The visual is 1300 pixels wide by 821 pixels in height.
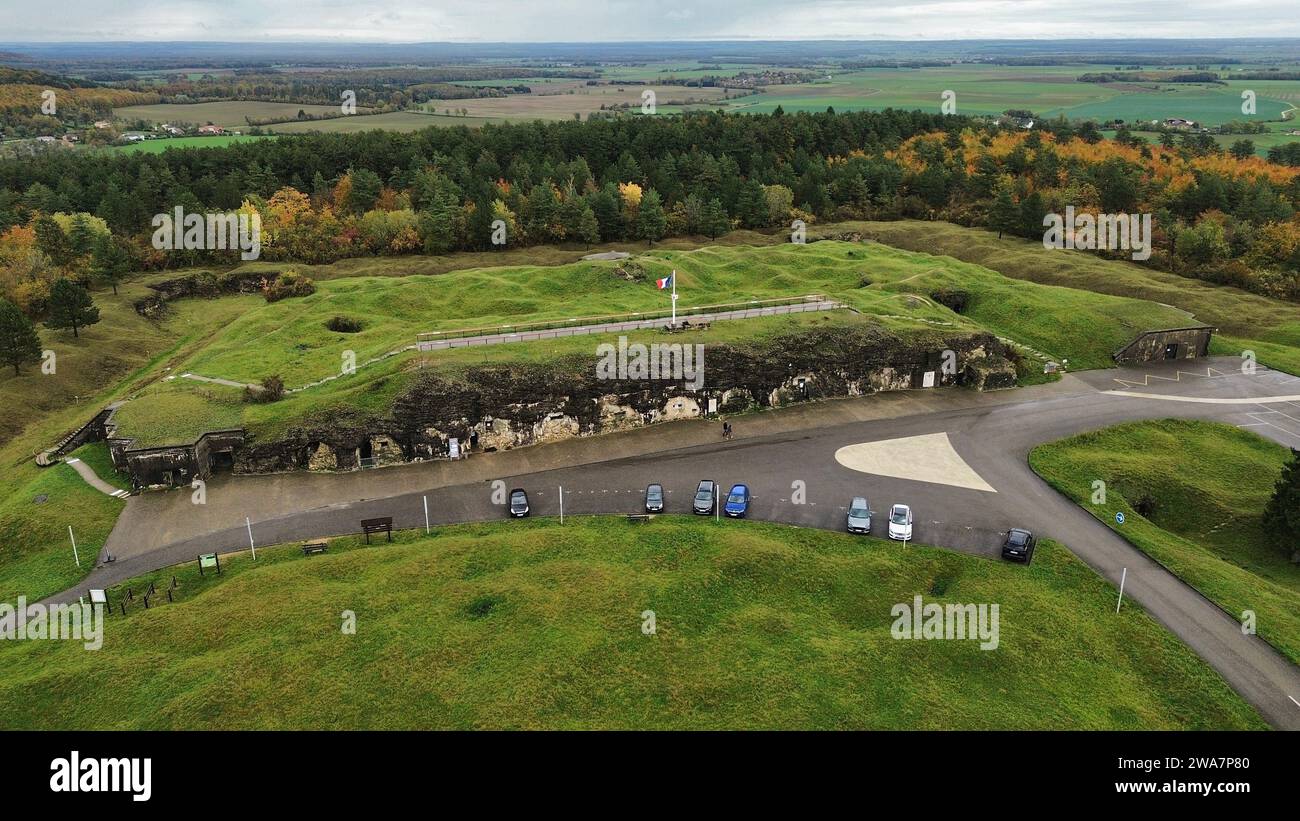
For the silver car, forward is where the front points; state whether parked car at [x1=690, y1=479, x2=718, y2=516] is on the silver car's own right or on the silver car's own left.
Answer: on the silver car's own right

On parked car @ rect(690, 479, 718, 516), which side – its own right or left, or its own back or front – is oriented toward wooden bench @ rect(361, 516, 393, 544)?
right

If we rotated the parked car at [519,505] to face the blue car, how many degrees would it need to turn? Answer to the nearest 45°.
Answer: approximately 90° to its left

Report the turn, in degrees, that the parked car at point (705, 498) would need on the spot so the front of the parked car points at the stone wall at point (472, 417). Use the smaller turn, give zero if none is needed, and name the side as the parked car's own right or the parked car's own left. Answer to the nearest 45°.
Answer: approximately 135° to the parked car's own right

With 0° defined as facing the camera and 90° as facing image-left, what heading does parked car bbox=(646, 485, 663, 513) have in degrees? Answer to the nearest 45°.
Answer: approximately 0°

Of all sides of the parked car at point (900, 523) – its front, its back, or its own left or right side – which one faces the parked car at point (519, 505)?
right
